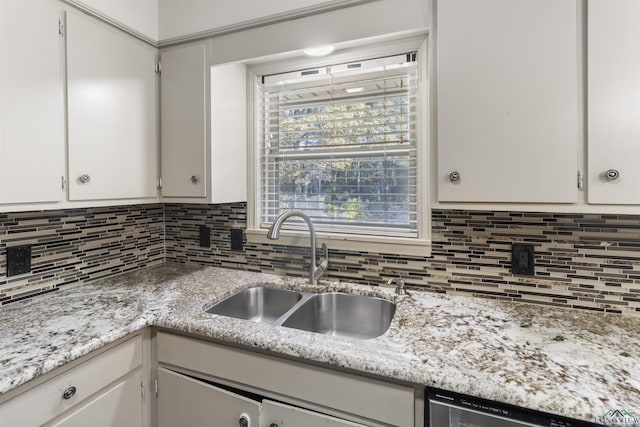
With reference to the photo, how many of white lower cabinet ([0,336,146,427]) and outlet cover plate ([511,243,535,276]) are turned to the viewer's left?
0

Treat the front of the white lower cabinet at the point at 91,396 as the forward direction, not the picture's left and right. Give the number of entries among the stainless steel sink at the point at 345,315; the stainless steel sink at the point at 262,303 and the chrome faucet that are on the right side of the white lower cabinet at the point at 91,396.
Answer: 0

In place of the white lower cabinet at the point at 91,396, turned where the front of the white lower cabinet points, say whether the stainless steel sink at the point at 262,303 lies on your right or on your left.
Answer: on your left

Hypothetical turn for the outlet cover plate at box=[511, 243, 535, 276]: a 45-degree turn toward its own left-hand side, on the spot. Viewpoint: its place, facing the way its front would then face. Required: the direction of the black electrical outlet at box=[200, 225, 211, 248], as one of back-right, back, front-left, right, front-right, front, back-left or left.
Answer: back-right

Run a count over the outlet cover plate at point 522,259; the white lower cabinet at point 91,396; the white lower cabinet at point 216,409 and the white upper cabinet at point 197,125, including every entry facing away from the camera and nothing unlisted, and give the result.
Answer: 0

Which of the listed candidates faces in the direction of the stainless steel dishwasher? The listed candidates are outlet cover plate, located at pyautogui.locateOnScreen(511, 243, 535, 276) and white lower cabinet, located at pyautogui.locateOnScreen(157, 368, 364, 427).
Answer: the outlet cover plate

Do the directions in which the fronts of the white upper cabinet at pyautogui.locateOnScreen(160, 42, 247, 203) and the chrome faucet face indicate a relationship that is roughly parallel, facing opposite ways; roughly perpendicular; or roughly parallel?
roughly parallel

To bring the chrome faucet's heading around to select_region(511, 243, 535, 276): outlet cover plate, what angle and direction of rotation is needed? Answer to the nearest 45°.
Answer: approximately 135° to its left

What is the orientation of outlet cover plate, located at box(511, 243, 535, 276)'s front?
toward the camera

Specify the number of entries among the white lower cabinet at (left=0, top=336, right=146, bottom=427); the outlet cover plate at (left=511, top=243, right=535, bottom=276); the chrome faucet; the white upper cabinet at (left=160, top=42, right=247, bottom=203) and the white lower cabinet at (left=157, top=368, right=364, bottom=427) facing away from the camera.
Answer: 0

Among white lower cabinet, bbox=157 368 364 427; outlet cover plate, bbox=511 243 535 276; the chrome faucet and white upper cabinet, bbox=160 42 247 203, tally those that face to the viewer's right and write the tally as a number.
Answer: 0

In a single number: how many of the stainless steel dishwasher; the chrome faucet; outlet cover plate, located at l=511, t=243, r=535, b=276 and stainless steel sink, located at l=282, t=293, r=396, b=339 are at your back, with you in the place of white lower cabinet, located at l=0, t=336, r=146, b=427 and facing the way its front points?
0

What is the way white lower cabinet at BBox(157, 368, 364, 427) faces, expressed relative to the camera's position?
facing the viewer and to the left of the viewer
